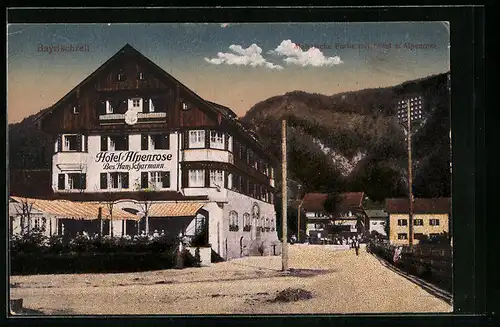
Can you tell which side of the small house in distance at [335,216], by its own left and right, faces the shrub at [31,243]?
front

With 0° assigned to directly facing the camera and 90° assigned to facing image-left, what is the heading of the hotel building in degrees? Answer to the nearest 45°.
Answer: approximately 0°

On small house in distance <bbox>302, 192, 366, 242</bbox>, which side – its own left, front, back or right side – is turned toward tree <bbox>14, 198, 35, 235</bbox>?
front

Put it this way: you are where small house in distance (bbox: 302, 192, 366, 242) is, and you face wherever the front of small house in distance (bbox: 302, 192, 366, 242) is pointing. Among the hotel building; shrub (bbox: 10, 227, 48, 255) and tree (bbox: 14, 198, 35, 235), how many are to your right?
3

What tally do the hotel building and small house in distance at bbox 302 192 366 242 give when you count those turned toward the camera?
2

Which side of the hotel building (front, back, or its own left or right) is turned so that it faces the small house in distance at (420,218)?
back

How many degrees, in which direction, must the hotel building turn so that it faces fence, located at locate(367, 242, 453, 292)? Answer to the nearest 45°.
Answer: approximately 90° to its left

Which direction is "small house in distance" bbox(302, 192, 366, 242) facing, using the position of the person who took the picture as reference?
facing the viewer
